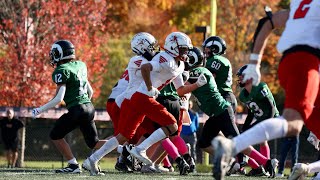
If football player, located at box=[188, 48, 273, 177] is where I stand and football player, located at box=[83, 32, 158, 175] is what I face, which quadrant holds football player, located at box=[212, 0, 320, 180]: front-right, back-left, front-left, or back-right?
back-left

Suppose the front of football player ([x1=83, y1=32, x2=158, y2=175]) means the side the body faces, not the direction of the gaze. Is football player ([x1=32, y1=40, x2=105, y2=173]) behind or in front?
behind

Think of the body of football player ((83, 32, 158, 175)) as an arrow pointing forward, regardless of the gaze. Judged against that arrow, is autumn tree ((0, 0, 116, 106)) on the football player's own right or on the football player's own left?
on the football player's own left

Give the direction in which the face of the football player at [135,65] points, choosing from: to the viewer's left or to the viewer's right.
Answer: to the viewer's right

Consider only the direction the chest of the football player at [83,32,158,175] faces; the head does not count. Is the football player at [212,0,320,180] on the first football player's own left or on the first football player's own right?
on the first football player's own right

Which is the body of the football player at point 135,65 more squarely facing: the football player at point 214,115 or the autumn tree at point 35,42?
the football player

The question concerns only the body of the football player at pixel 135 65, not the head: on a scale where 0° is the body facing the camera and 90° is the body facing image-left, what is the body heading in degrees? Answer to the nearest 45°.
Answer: approximately 270°

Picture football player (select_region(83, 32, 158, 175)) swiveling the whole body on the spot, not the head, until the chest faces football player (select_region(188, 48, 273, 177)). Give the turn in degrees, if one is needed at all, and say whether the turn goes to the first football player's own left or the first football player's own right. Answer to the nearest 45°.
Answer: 0° — they already face them
